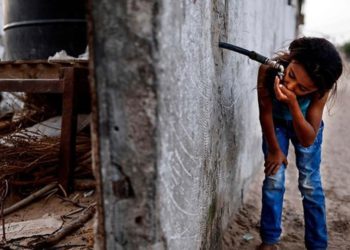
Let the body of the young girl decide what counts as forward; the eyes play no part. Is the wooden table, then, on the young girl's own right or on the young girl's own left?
on the young girl's own right

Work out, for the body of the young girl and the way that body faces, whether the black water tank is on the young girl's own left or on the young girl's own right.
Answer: on the young girl's own right

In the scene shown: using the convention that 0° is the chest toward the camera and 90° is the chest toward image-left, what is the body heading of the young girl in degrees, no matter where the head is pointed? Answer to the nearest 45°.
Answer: approximately 0°
